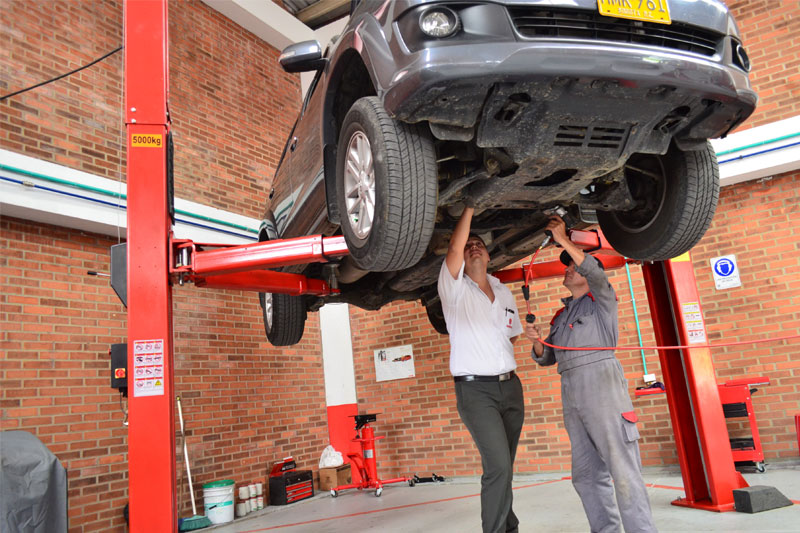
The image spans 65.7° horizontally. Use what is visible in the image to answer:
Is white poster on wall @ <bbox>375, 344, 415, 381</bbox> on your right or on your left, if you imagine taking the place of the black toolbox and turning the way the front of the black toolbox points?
on your left

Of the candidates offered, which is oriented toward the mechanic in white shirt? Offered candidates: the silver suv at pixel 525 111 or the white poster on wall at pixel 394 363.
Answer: the white poster on wall

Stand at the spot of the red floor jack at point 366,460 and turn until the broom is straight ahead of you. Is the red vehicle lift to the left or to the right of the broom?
left

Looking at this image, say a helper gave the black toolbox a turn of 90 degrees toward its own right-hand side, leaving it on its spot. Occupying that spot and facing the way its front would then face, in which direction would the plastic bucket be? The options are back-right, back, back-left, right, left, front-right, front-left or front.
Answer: front

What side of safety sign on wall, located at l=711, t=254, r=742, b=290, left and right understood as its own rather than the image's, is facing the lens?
front

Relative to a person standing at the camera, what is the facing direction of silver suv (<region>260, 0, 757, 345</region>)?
facing the viewer and to the right of the viewer

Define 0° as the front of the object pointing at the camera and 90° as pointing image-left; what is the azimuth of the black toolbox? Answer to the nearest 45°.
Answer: approximately 315°

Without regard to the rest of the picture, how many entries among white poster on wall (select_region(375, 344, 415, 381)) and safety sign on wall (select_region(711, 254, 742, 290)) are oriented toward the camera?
2

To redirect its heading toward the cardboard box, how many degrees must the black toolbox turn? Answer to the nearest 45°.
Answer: approximately 90° to its left

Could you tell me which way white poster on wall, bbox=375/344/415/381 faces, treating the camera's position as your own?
facing the viewer

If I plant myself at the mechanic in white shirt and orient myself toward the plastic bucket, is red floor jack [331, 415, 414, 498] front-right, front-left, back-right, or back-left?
front-right
